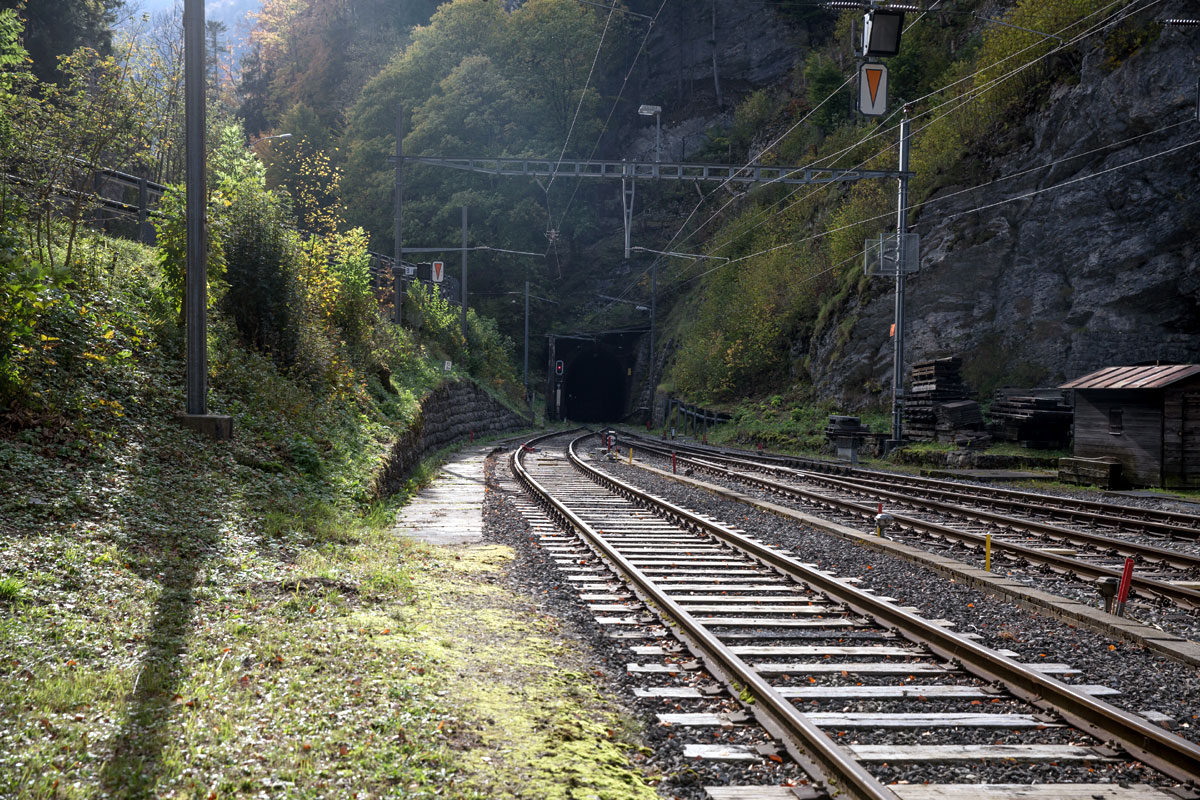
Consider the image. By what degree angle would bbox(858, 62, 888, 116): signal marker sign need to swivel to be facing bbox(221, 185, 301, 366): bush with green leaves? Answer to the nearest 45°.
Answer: approximately 45° to its right

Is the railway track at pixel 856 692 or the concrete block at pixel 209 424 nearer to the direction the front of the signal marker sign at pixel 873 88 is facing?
the railway track

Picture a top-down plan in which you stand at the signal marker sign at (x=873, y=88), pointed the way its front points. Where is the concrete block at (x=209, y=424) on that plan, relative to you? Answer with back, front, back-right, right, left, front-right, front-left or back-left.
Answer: front-right

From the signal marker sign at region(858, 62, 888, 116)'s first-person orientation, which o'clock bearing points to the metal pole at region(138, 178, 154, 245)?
The metal pole is roughly at 2 o'clock from the signal marker sign.

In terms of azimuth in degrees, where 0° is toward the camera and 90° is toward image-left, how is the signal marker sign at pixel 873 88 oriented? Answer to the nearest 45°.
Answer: approximately 0°
